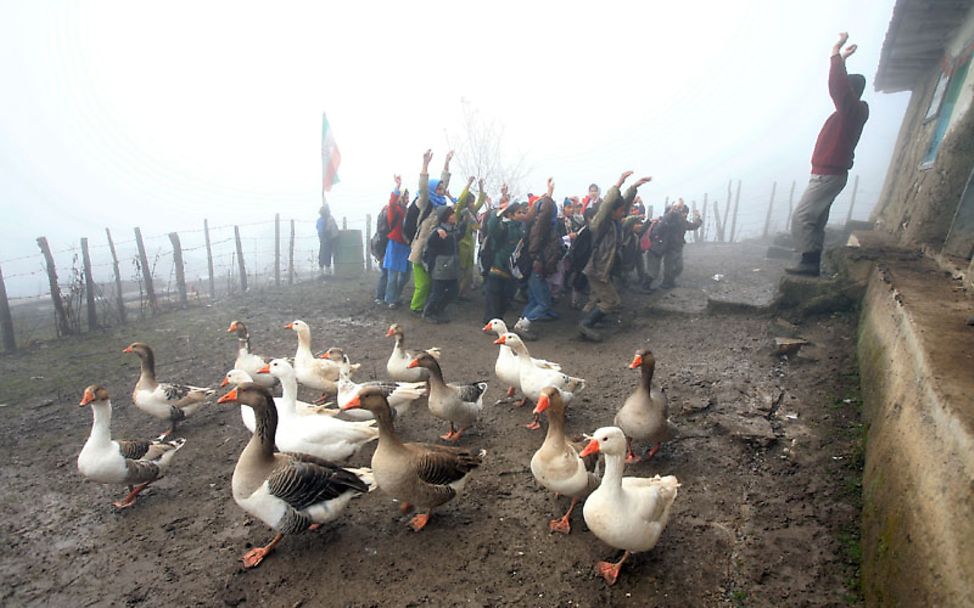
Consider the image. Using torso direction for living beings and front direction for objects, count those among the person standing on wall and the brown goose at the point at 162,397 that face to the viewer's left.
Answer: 2

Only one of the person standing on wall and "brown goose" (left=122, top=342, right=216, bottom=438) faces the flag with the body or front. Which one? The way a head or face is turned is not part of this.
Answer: the person standing on wall

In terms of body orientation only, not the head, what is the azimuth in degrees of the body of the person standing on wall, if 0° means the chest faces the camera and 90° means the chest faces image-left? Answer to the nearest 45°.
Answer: approximately 90°

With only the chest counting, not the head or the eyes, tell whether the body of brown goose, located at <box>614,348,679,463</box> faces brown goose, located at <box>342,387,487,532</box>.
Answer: yes

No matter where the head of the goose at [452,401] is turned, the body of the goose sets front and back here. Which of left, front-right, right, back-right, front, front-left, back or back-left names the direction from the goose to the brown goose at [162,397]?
front-right

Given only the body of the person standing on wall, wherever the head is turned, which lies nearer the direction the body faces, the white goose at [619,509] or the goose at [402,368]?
the goose

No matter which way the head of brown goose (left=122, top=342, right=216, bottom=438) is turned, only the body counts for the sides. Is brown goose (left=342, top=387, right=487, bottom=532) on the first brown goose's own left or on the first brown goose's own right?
on the first brown goose's own left

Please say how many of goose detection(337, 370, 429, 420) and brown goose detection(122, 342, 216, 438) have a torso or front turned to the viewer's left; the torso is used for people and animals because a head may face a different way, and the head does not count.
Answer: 2

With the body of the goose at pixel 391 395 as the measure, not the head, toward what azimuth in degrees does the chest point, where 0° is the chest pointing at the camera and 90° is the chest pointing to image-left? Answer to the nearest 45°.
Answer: approximately 90°
